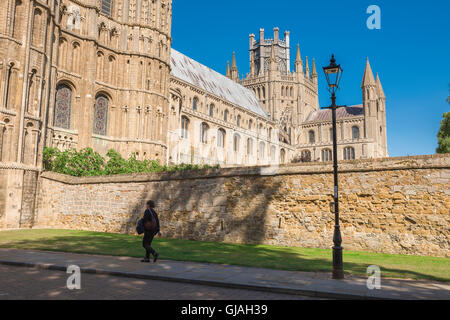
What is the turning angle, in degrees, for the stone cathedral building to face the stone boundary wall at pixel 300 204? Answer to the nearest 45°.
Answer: approximately 90° to its left

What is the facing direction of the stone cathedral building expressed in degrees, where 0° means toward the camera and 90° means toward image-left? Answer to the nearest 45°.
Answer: approximately 45°
